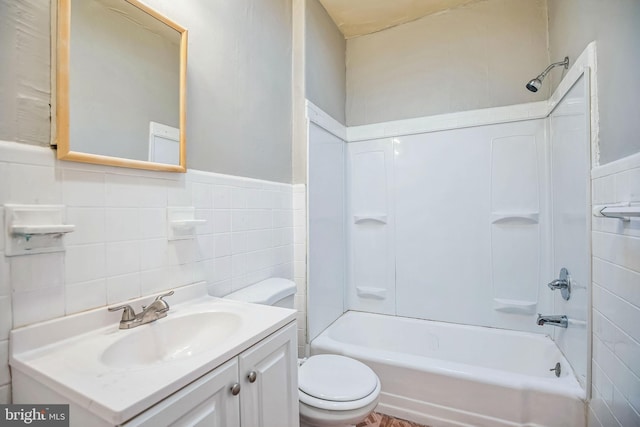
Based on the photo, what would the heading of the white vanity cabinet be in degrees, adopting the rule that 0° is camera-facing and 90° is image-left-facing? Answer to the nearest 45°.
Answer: approximately 315°

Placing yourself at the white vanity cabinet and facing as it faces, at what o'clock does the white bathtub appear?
The white bathtub is roughly at 10 o'clock from the white vanity cabinet.

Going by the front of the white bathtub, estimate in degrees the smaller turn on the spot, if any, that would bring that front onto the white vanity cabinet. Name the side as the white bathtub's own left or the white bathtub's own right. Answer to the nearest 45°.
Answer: approximately 45° to the white bathtub's own right

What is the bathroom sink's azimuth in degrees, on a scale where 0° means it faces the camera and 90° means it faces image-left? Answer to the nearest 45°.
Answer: approximately 315°

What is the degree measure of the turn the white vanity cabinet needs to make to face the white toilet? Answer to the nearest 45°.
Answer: approximately 90° to its left

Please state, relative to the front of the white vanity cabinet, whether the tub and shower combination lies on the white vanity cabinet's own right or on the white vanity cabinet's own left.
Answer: on the white vanity cabinet's own left

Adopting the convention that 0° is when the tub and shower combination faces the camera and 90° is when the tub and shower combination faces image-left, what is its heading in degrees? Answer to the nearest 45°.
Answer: approximately 0°
